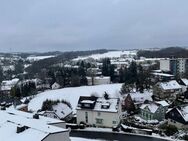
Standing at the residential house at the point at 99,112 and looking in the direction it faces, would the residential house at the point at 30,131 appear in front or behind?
in front

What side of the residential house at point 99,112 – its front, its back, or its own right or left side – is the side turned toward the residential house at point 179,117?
left

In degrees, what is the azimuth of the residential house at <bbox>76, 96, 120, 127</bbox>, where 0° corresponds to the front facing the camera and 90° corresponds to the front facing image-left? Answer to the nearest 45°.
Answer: approximately 0°

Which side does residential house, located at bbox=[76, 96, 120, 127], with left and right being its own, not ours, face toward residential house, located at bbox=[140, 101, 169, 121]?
left

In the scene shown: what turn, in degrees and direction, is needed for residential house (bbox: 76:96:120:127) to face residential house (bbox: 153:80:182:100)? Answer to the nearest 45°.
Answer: approximately 135° to its left
